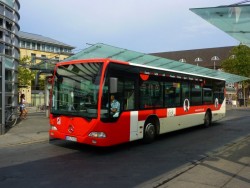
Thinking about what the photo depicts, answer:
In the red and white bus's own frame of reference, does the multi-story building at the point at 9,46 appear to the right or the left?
on its right

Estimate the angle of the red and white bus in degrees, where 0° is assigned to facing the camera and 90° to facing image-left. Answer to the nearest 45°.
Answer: approximately 45°

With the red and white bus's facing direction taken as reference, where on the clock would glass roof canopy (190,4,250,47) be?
The glass roof canopy is roughly at 8 o'clock from the red and white bus.

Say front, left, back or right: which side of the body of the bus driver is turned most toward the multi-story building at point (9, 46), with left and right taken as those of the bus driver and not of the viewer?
right

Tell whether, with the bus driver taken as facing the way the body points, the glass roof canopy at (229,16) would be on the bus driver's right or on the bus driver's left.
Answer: on the bus driver's left

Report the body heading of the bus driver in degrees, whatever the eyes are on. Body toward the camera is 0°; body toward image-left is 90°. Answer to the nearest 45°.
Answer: approximately 45°
